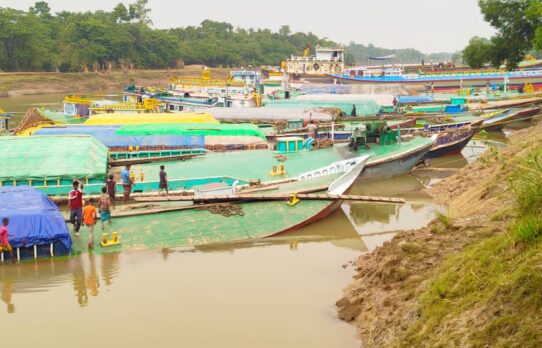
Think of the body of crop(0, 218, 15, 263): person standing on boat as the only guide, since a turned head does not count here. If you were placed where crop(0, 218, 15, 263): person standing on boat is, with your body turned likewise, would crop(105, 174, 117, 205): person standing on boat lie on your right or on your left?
on your left

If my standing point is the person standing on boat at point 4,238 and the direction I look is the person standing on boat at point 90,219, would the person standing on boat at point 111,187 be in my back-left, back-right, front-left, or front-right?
front-left

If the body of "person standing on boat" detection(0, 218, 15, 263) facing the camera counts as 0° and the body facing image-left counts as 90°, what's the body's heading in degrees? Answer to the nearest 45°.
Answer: approximately 270°

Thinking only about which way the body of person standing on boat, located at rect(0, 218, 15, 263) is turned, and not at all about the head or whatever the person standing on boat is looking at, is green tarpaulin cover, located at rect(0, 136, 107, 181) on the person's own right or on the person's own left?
on the person's own left

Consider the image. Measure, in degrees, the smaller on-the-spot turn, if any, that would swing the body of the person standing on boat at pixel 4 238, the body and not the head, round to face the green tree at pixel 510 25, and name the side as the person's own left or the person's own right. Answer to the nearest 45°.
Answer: approximately 45° to the person's own left

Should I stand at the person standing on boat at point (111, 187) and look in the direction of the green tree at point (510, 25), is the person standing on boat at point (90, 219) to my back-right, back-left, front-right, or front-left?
back-right

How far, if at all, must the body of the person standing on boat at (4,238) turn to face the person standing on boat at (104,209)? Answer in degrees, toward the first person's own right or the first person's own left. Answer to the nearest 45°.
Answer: approximately 45° to the first person's own left

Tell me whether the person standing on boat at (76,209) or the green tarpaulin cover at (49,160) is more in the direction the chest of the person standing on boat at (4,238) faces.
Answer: the person standing on boat

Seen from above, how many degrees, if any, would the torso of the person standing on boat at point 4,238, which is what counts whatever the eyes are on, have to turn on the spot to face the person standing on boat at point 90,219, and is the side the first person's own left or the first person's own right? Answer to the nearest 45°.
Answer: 0° — they already face them

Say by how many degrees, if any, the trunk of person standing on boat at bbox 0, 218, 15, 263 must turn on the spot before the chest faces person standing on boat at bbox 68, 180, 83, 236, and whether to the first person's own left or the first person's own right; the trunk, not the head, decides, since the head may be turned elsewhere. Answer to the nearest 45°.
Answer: approximately 45° to the first person's own left

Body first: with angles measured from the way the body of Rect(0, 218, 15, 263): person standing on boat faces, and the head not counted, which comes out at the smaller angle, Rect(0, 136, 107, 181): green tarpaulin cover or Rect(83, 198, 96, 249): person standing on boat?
the person standing on boat
